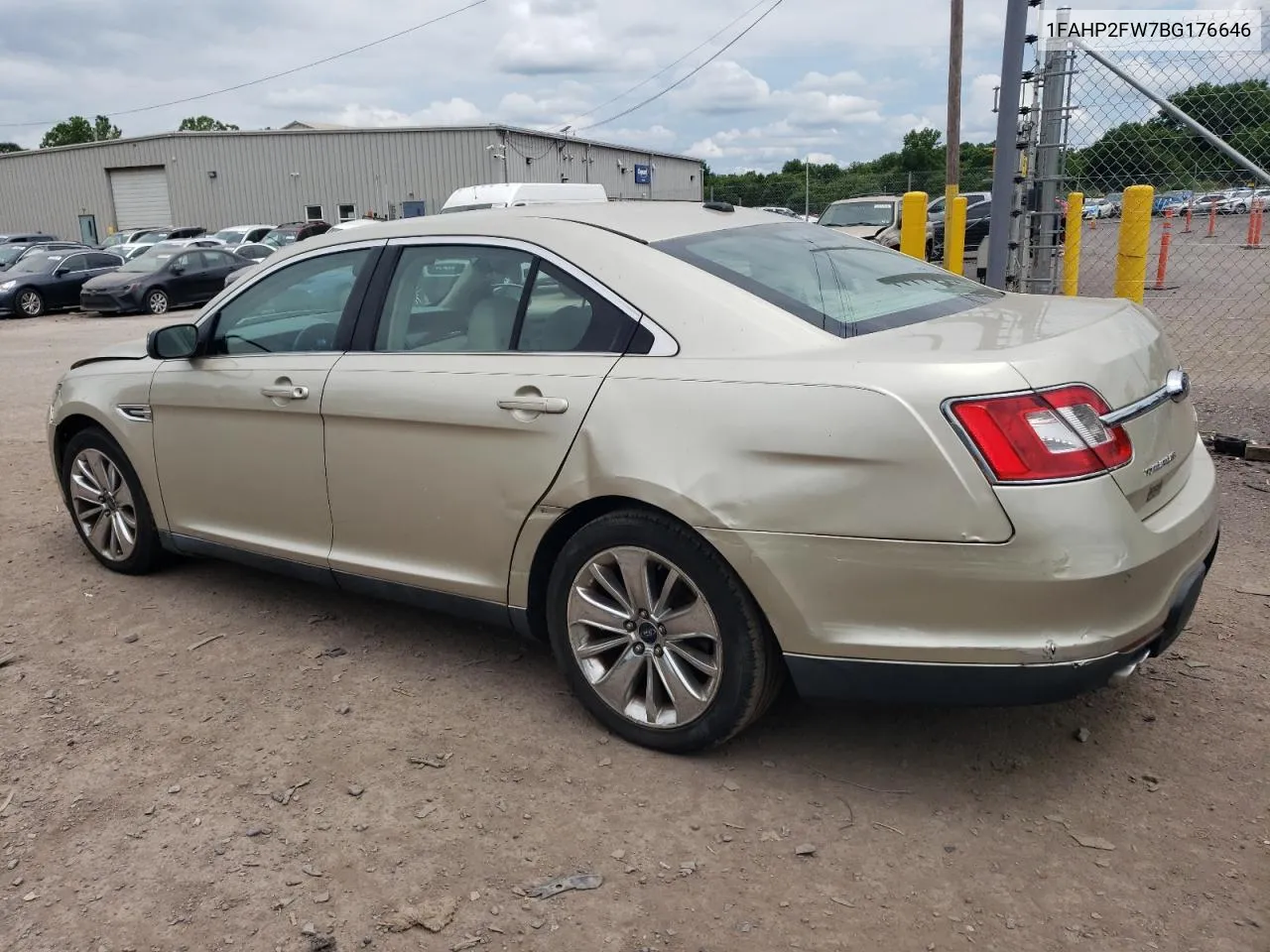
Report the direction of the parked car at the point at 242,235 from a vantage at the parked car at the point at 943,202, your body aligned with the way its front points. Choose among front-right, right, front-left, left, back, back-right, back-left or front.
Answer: front-right

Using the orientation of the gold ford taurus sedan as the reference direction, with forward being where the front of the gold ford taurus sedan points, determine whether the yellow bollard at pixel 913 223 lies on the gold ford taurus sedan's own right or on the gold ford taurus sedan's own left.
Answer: on the gold ford taurus sedan's own right

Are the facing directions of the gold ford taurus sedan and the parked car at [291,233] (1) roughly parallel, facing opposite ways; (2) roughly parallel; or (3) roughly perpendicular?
roughly perpendicular

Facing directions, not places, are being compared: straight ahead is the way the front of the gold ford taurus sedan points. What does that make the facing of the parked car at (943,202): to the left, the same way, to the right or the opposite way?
to the left

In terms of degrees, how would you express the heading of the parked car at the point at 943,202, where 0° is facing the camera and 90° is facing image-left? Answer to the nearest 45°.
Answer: approximately 45°

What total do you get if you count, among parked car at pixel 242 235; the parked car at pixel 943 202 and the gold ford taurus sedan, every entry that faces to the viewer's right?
0

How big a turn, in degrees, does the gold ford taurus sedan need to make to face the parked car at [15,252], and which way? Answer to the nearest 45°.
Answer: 0° — it already faces it

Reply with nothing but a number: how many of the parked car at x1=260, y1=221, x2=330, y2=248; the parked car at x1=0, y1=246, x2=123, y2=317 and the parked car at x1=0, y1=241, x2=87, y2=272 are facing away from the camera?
0

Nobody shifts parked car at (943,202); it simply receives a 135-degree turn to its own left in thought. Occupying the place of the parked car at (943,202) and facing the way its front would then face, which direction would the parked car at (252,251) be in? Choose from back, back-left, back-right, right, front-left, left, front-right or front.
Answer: back

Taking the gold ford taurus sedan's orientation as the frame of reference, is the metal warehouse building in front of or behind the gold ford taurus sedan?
in front

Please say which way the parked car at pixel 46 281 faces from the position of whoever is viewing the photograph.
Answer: facing the viewer and to the left of the viewer
